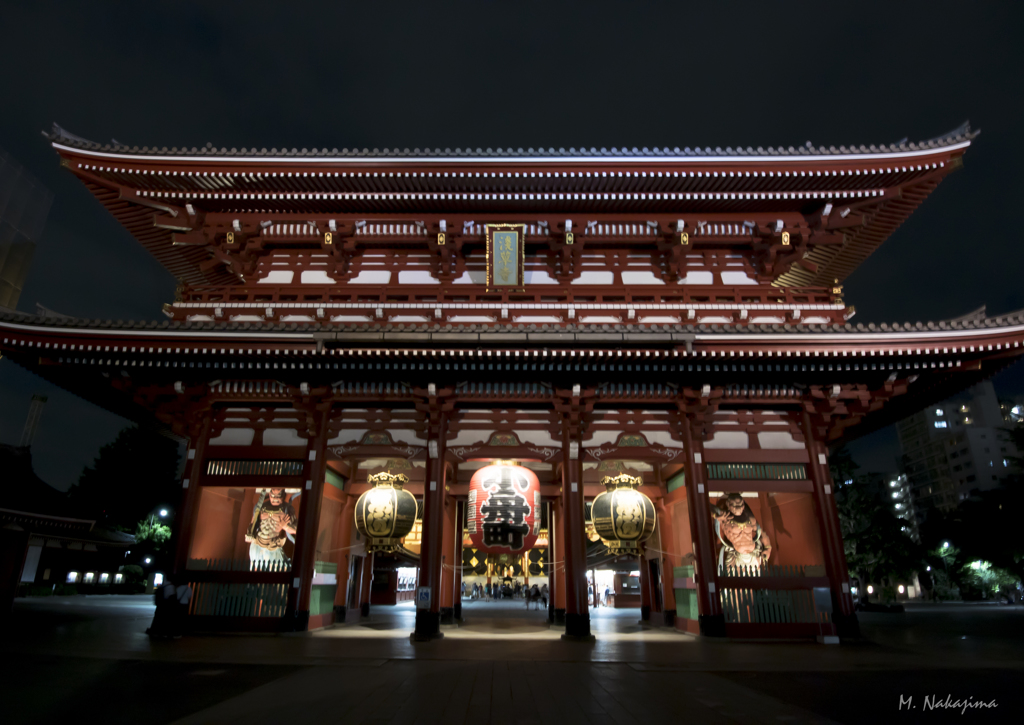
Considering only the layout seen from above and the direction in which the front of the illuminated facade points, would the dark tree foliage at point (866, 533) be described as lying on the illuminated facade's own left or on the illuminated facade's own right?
on the illuminated facade's own left

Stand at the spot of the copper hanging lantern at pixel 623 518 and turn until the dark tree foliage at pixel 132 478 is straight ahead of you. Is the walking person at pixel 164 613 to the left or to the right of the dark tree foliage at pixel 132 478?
left

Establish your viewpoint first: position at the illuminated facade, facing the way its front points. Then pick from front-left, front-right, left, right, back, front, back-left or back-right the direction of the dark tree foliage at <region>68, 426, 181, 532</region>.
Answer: back-right

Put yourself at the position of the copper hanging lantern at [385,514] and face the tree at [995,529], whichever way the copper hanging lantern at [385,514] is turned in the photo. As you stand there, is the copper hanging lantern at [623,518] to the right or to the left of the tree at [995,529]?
right

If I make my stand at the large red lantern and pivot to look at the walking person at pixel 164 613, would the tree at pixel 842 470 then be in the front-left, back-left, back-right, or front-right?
back-right

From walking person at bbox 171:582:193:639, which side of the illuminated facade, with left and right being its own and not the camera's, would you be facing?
right

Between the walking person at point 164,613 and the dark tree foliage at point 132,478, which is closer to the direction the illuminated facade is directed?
the walking person

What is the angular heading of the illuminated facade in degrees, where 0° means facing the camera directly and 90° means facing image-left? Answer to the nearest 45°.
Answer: approximately 0°

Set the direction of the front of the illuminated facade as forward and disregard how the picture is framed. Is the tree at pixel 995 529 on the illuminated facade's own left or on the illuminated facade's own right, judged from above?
on the illuminated facade's own left

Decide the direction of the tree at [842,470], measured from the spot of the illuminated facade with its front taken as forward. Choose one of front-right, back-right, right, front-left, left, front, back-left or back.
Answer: back-left

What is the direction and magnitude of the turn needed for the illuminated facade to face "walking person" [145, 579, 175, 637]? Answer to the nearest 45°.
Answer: approximately 90° to its right

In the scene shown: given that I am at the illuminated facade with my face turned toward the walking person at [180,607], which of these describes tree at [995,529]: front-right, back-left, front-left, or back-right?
back-right
